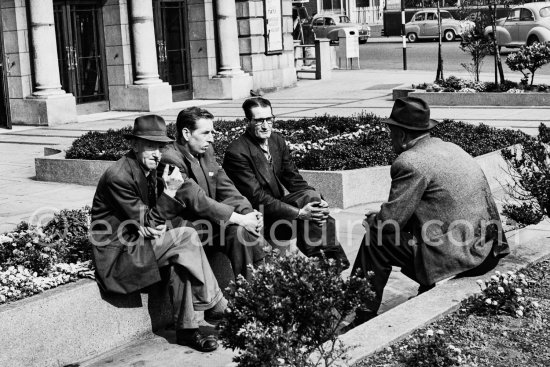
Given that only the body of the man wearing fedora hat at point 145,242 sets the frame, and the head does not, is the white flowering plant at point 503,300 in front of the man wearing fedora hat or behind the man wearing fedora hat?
in front

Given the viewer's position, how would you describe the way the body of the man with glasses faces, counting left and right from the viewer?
facing the viewer and to the right of the viewer

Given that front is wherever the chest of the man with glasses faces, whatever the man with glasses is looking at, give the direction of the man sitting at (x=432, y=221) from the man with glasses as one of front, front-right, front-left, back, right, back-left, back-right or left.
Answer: front

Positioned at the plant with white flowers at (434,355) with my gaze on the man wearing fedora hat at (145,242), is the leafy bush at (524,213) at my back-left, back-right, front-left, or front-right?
front-right

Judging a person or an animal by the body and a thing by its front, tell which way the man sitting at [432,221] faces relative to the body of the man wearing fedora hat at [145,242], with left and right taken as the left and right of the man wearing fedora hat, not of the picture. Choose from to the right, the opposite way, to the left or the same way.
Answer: the opposite way

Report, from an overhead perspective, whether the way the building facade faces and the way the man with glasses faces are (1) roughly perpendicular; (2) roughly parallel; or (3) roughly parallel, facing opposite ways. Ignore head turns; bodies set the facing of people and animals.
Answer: roughly parallel

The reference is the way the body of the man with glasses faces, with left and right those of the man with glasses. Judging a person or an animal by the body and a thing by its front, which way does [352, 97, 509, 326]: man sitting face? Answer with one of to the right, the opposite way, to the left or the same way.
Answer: the opposite way

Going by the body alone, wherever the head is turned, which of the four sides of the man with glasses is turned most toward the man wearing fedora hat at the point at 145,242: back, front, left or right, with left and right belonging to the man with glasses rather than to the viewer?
right

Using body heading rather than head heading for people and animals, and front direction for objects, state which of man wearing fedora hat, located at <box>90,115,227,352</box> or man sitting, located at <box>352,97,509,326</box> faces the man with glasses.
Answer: the man sitting

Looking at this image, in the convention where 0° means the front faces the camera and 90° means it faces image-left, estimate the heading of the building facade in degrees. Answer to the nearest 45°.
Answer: approximately 315°

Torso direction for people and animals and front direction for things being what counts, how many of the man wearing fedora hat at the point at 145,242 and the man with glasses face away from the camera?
0

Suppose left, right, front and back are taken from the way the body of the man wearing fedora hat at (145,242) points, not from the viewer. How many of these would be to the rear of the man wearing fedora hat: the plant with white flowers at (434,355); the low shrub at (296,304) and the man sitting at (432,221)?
0

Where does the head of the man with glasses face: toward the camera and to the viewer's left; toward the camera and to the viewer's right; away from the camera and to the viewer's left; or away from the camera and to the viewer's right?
toward the camera and to the viewer's right

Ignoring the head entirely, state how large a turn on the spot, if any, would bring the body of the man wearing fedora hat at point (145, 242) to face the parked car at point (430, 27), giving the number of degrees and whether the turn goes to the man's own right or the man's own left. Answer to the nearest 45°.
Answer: approximately 135° to the man's own left

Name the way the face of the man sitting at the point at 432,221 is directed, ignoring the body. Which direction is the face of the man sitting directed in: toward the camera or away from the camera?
away from the camera

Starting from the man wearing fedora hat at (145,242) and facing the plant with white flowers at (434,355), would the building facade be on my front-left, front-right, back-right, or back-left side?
back-left

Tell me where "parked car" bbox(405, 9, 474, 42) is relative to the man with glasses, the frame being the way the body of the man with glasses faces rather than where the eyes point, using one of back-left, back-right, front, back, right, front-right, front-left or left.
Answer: back-left

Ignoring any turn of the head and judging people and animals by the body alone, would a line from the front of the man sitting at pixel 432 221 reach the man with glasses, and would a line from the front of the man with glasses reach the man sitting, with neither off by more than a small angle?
yes

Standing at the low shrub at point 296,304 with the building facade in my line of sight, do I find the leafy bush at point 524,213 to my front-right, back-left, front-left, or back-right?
front-right

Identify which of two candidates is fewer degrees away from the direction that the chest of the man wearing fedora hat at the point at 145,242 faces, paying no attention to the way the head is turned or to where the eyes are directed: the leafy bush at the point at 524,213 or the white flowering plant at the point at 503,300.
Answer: the white flowering plant

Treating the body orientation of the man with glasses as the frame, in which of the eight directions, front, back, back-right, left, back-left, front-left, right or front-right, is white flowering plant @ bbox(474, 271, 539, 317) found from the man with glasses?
front
